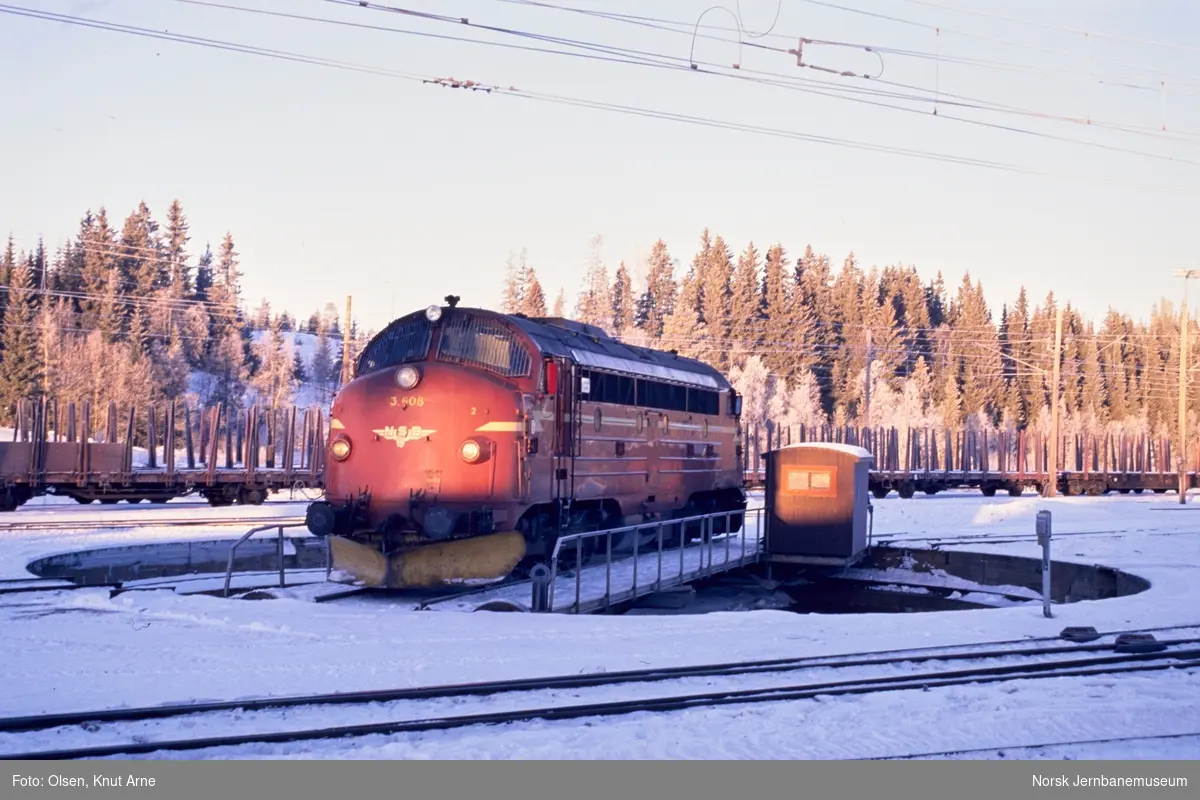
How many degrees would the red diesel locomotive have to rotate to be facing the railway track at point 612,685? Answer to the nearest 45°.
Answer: approximately 45° to its left

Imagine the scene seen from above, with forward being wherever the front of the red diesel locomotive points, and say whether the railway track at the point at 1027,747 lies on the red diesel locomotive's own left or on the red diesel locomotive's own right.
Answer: on the red diesel locomotive's own left

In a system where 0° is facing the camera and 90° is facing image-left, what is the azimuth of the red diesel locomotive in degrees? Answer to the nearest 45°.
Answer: approximately 45°

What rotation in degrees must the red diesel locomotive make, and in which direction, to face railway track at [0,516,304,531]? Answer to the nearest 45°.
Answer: approximately 90° to its right
